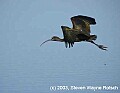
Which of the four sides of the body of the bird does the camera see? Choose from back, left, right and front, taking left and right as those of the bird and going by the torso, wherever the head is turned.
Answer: left
